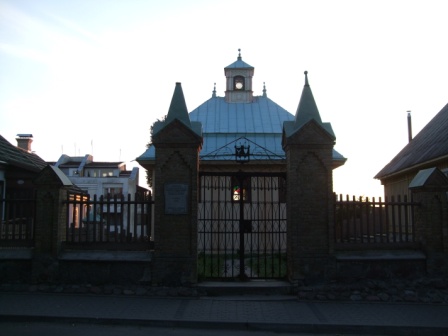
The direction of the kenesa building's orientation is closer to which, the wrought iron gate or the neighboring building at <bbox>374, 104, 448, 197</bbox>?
the wrought iron gate

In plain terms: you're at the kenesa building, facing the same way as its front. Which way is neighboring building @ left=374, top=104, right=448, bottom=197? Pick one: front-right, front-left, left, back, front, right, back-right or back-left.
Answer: left

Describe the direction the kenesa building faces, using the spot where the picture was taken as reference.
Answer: facing the viewer

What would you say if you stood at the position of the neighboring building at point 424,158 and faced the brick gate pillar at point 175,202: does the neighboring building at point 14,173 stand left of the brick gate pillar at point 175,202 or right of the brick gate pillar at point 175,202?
right

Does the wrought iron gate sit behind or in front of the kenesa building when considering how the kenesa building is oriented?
in front

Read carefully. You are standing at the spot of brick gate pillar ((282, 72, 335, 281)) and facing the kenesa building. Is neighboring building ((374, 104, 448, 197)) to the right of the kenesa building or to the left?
right

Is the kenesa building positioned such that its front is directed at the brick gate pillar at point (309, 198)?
yes

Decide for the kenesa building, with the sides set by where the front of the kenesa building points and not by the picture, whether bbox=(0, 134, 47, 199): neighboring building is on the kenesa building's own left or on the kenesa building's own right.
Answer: on the kenesa building's own right

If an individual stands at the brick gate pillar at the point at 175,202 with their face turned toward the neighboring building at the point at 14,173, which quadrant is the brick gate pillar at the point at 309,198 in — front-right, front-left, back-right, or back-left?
back-right

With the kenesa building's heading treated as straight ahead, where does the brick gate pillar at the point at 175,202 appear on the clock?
The brick gate pillar is roughly at 12 o'clock from the kenesa building.
